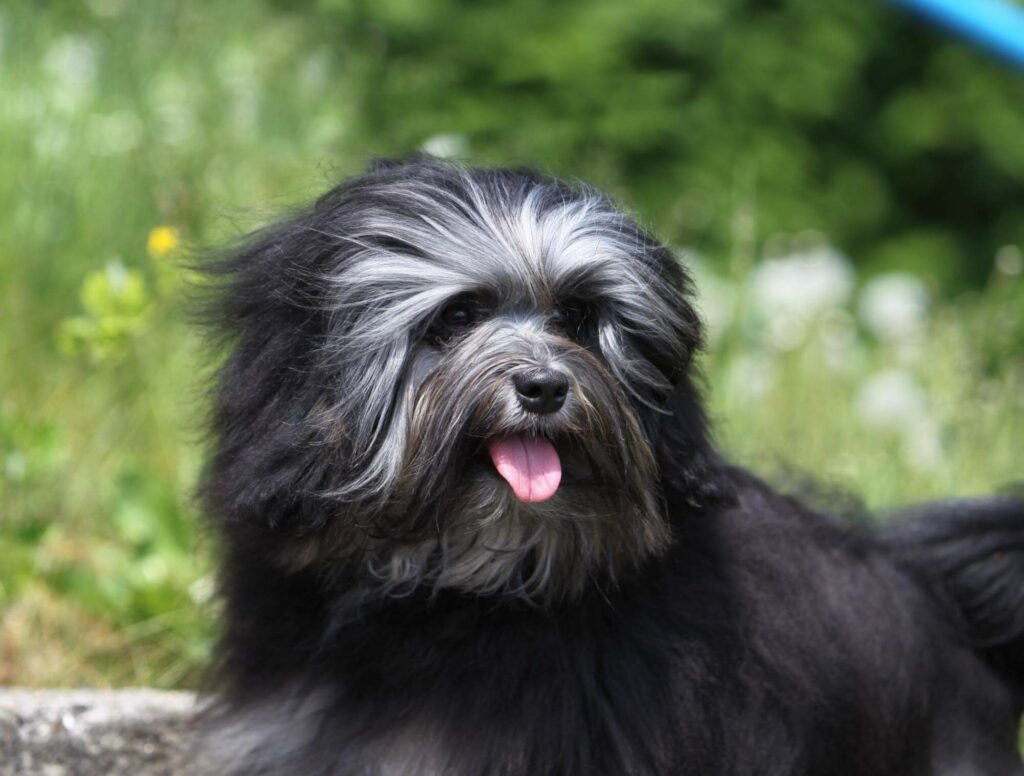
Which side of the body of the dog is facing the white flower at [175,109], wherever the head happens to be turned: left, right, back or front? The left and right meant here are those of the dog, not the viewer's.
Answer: right

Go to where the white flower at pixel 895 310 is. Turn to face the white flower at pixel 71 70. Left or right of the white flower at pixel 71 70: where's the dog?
left

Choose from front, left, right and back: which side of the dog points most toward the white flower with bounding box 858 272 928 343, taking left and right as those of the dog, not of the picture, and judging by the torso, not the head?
back

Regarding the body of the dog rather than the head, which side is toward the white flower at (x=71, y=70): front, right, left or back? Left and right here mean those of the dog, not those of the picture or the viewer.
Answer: right

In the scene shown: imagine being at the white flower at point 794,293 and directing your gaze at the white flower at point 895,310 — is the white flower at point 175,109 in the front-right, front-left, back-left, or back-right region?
back-left

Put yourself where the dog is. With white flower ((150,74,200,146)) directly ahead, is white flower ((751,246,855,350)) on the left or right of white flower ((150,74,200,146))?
right

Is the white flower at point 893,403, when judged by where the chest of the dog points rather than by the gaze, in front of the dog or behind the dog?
behind

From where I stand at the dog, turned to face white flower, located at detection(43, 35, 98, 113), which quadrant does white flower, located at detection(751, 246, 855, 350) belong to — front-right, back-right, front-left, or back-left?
front-right

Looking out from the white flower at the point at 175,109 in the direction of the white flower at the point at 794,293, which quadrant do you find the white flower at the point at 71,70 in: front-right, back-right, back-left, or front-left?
back-left

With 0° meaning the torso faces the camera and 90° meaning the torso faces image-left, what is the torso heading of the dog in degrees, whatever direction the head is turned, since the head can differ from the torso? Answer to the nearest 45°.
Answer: approximately 45°
